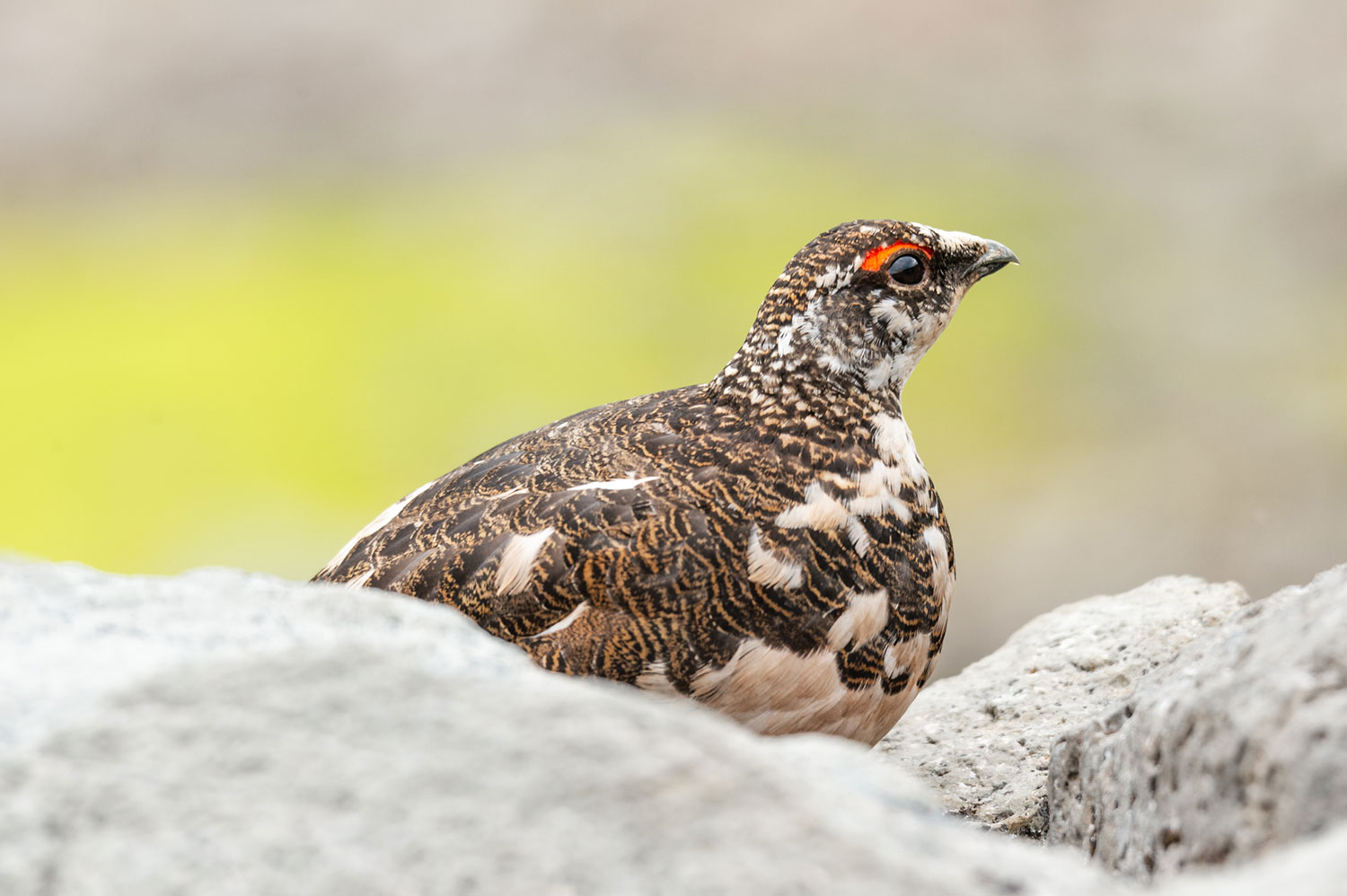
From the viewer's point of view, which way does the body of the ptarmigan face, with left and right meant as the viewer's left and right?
facing to the right of the viewer

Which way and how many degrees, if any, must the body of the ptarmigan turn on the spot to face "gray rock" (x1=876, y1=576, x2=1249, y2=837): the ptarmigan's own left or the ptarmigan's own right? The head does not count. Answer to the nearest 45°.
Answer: approximately 45° to the ptarmigan's own left

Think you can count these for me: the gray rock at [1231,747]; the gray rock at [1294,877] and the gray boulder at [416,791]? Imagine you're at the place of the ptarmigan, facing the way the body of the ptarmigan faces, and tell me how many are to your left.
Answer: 0

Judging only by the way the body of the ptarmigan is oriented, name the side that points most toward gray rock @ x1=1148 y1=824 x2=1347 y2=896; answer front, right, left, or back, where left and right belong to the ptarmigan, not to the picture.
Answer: right

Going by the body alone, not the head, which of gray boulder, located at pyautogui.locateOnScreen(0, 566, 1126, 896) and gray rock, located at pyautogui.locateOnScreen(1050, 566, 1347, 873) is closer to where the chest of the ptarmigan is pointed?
the gray rock

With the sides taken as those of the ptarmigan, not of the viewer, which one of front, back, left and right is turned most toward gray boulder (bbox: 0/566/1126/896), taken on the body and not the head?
right

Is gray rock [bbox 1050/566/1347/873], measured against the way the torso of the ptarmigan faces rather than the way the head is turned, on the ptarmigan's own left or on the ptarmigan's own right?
on the ptarmigan's own right

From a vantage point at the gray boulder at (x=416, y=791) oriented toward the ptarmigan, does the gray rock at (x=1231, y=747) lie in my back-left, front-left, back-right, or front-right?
front-right
